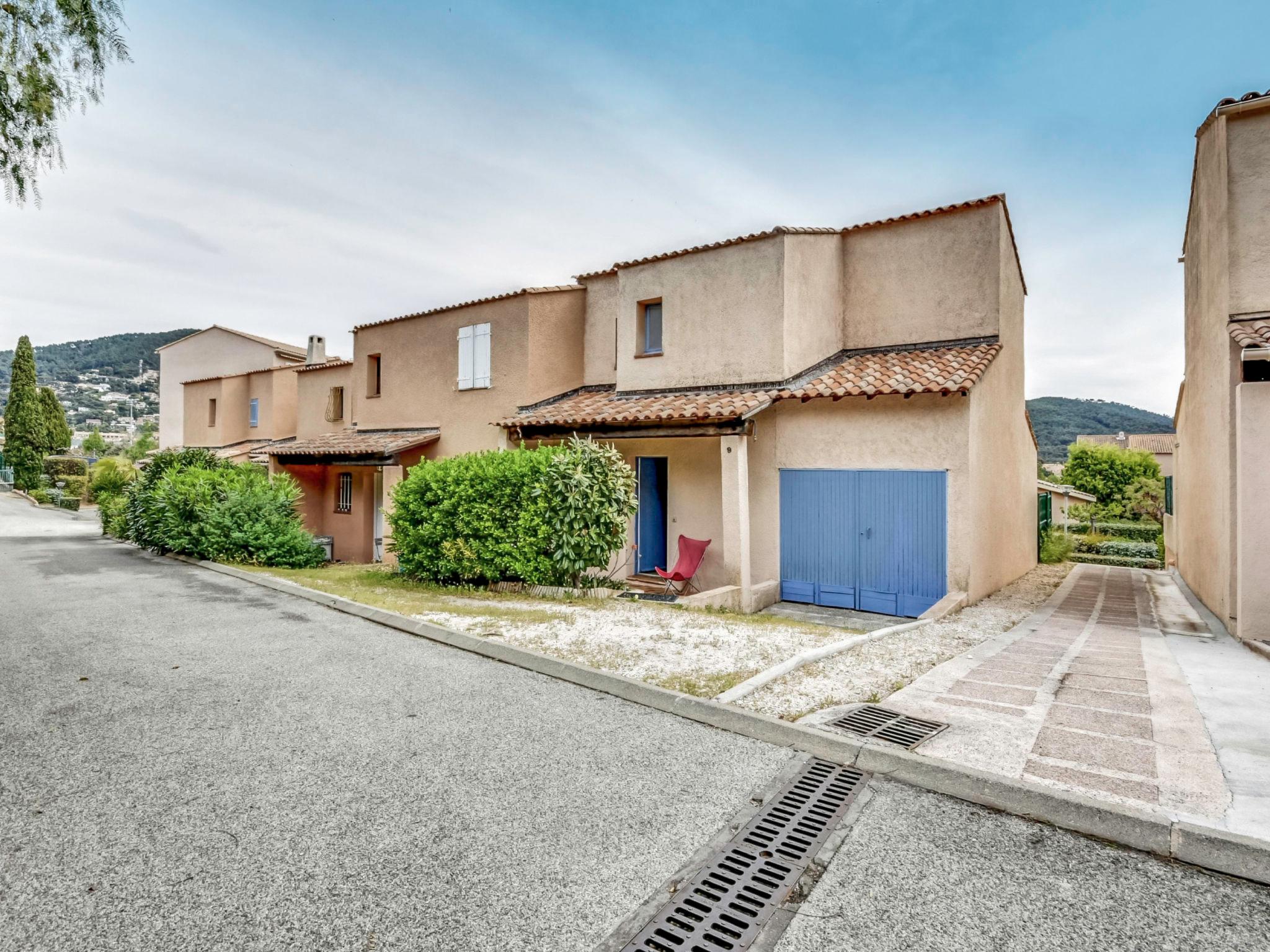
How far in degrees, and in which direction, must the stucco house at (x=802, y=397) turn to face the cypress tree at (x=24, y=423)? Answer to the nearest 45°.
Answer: approximately 90° to its right

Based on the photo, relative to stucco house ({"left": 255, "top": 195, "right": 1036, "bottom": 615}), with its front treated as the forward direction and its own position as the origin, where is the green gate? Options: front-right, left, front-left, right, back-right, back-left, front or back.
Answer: back

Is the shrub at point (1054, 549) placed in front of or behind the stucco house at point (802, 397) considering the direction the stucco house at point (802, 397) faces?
behind

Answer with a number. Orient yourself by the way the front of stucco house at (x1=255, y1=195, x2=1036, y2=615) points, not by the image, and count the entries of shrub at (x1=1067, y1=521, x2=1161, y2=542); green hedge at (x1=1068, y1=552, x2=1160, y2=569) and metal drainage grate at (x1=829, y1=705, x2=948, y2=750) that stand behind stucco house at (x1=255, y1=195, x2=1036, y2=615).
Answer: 2

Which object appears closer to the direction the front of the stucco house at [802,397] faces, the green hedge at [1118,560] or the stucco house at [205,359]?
the stucco house

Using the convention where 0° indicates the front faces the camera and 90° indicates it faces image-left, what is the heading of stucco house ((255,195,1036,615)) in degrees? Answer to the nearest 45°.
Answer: approximately 45°

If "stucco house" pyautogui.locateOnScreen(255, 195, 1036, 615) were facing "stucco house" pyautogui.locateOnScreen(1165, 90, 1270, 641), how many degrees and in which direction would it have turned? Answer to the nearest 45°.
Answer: approximately 90° to its left

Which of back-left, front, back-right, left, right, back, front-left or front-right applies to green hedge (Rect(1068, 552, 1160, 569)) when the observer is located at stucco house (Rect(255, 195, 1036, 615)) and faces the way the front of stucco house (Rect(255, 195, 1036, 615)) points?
back

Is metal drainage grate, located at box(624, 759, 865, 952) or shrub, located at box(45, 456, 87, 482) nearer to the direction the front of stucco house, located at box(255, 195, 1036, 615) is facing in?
the metal drainage grate

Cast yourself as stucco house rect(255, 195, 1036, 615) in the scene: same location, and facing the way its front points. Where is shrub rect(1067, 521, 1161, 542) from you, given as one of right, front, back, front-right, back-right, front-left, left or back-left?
back

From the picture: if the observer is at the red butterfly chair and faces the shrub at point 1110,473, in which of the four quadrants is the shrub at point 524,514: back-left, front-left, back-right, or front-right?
back-left

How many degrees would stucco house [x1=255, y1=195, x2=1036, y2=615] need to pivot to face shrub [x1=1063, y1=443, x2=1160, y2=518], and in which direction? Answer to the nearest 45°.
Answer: approximately 180°

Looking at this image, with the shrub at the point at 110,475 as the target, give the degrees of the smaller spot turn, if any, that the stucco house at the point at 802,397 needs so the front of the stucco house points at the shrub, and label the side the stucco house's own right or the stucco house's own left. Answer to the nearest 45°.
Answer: approximately 90° to the stucco house's own right

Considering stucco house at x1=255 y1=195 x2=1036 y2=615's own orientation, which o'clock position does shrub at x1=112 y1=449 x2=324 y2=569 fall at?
The shrub is roughly at 2 o'clock from the stucco house.
